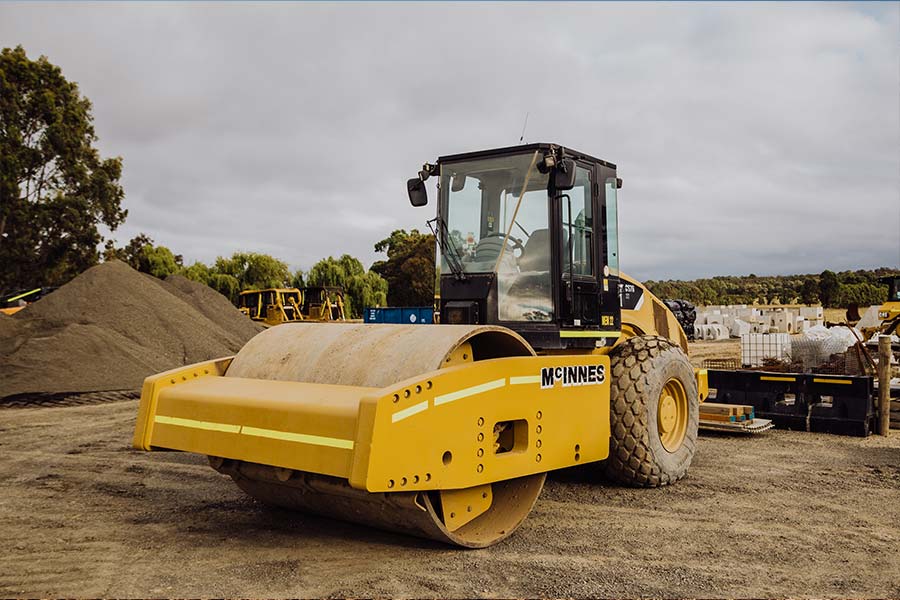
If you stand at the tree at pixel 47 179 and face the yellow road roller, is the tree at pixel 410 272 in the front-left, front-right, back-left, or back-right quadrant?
back-left

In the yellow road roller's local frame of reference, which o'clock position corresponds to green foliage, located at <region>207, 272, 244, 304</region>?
The green foliage is roughly at 4 o'clock from the yellow road roller.

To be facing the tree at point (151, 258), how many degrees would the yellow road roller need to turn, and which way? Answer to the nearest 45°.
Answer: approximately 135° to its right

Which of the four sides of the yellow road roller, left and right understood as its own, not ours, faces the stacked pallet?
back

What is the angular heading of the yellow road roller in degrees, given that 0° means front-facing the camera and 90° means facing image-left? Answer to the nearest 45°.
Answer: approximately 45°

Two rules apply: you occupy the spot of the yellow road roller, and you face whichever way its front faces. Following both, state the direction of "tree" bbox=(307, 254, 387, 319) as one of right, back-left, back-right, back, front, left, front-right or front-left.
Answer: back-right

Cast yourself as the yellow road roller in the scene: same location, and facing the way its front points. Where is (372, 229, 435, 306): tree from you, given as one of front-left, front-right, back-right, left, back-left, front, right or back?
back-right

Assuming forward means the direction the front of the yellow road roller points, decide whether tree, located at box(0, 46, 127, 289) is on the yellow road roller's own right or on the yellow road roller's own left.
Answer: on the yellow road roller's own right

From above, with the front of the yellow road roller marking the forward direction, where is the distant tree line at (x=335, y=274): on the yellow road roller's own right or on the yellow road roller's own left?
on the yellow road roller's own right

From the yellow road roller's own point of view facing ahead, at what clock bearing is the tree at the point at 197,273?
The tree is roughly at 4 o'clock from the yellow road roller.

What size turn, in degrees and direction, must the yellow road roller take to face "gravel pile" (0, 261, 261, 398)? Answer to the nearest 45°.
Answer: approximately 90° to its right
